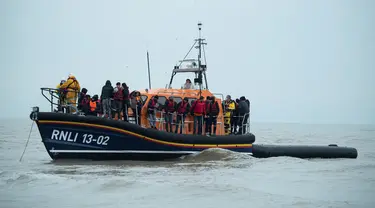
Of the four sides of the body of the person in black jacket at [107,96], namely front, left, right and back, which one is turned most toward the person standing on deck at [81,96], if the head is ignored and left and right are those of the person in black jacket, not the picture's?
left

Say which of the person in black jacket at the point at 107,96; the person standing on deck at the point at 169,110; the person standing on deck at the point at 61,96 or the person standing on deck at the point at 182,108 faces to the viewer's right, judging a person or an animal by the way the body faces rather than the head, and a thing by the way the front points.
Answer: the person standing on deck at the point at 61,96

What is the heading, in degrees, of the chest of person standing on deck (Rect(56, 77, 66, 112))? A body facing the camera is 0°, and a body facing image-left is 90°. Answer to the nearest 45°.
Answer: approximately 270°

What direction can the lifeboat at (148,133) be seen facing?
to the viewer's left

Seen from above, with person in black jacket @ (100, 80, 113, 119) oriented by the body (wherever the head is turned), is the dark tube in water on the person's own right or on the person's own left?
on the person's own right

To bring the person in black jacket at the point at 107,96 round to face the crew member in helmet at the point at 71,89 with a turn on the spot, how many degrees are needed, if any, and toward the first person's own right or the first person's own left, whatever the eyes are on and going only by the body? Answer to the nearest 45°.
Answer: approximately 90° to the first person's own left
